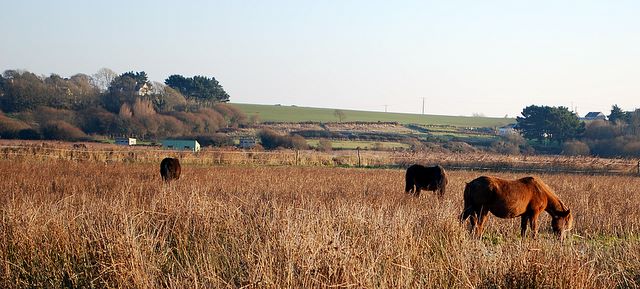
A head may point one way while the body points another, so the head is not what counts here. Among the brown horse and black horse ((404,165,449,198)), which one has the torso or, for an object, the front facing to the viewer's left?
the black horse

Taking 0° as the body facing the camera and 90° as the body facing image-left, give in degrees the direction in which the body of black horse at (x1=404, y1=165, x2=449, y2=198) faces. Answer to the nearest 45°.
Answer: approximately 90°

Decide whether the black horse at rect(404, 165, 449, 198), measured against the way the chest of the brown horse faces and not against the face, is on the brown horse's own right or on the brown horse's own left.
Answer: on the brown horse's own left

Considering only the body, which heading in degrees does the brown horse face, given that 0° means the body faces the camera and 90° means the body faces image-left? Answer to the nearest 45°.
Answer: approximately 270°

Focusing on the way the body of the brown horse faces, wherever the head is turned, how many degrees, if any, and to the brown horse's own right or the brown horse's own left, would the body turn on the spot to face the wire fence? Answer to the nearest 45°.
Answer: approximately 135° to the brown horse's own left

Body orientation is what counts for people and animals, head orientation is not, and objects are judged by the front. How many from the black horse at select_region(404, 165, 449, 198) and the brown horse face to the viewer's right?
1
